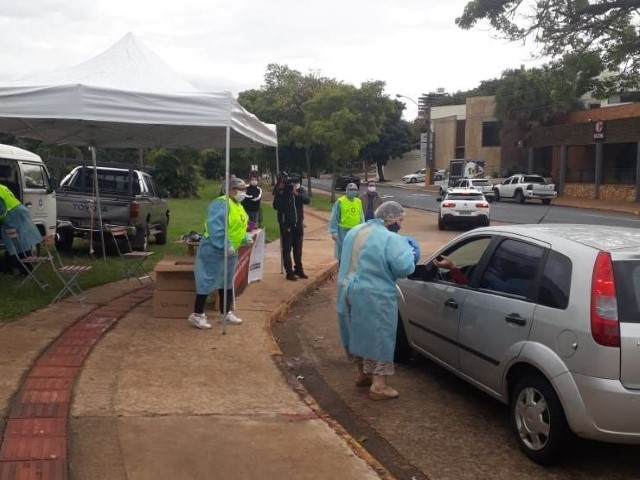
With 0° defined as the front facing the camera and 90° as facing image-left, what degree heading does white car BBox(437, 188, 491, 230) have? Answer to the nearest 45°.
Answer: approximately 180°

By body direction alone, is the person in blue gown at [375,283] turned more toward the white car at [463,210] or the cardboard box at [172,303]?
the white car

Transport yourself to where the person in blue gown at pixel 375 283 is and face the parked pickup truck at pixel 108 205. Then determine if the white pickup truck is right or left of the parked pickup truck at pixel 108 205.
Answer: right

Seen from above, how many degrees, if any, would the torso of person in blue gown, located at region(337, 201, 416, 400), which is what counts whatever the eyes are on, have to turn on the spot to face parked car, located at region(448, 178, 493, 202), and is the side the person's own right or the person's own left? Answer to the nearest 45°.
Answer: approximately 45° to the person's own left

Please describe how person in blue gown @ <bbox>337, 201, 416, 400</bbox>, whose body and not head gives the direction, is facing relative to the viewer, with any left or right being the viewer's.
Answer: facing away from the viewer and to the right of the viewer

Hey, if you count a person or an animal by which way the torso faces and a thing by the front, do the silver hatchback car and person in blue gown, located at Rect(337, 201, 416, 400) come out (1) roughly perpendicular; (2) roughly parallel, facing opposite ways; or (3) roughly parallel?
roughly perpendicular

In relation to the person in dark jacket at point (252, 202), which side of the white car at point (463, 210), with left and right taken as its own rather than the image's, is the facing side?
back

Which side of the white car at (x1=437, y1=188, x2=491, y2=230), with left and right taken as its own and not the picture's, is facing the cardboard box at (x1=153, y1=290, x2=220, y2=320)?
back
